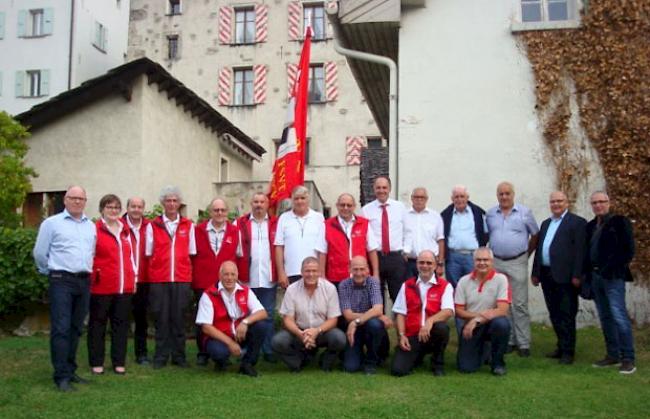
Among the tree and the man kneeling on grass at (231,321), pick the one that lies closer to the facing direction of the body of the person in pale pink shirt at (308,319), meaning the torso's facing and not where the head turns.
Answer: the man kneeling on grass

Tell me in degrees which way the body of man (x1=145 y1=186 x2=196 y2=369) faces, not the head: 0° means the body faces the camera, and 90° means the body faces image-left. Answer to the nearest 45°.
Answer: approximately 0°

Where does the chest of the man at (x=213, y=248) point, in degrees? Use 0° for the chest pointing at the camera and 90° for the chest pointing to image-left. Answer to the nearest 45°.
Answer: approximately 0°

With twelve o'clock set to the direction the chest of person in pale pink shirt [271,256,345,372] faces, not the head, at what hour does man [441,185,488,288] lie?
The man is roughly at 8 o'clock from the person in pale pink shirt.

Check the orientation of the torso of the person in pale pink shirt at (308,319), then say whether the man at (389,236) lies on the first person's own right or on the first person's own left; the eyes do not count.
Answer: on the first person's own left

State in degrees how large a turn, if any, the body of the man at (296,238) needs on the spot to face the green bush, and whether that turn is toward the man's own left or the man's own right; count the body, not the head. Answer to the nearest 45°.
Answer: approximately 135° to the man's own right
